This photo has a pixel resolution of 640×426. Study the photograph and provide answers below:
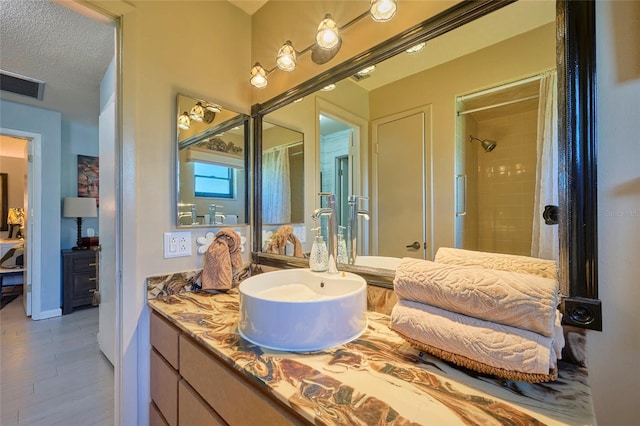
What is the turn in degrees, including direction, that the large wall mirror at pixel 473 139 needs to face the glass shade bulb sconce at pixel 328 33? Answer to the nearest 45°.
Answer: approximately 45° to its right

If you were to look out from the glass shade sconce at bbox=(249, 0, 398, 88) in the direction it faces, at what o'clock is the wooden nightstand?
The wooden nightstand is roughly at 3 o'clock from the glass shade sconce.

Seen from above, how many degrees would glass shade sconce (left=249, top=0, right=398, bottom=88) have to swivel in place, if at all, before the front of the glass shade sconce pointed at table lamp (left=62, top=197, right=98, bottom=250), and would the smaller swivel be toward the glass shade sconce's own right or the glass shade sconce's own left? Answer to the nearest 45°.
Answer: approximately 90° to the glass shade sconce's own right

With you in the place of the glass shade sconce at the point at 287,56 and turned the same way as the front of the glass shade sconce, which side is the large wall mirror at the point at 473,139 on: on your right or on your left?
on your left

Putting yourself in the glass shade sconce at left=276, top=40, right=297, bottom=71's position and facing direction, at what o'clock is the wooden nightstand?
The wooden nightstand is roughly at 3 o'clock from the glass shade sconce.
